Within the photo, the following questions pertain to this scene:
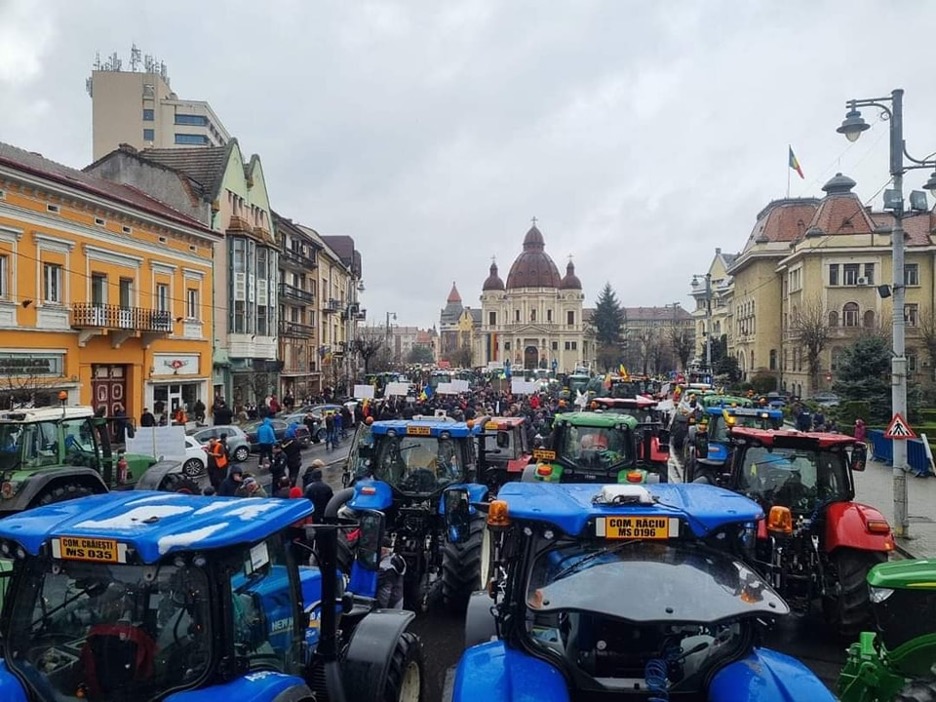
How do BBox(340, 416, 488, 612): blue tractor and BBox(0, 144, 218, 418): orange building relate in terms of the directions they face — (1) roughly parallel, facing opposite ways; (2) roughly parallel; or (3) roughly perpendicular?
roughly perpendicular

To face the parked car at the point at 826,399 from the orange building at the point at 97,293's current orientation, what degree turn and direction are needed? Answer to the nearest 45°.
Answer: approximately 45° to its left

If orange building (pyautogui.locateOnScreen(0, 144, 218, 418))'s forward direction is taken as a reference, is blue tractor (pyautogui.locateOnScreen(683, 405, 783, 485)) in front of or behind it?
in front

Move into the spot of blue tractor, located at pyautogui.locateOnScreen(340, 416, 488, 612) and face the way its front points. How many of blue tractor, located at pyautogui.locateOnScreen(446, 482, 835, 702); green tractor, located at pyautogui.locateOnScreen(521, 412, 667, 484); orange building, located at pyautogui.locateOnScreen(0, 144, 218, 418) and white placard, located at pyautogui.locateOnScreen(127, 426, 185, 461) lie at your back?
1

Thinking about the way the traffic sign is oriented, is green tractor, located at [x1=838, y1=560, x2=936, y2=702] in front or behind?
in front
